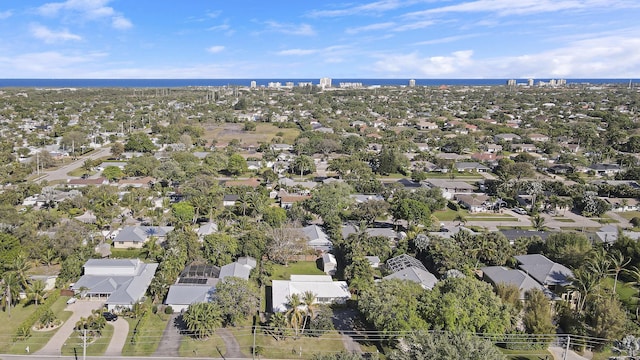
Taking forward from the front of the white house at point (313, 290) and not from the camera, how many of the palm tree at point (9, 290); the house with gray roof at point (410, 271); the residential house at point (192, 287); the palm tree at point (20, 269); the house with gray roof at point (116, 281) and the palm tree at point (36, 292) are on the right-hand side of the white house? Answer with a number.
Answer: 5

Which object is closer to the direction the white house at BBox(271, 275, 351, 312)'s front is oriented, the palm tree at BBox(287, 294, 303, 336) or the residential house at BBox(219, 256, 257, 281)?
the palm tree

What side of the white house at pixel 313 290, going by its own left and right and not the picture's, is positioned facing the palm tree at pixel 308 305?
front

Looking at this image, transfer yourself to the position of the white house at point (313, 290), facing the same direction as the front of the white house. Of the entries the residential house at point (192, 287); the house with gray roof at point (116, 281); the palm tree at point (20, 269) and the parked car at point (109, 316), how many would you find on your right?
4

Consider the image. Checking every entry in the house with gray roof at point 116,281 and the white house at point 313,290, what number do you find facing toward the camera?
2

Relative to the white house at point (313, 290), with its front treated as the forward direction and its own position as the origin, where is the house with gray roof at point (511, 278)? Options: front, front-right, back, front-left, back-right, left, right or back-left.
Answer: left

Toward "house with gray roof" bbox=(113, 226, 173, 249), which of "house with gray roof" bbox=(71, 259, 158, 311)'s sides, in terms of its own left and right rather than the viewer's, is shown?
back

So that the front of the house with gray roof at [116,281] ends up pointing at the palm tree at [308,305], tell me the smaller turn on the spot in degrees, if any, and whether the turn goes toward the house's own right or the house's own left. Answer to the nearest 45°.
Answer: approximately 45° to the house's own left

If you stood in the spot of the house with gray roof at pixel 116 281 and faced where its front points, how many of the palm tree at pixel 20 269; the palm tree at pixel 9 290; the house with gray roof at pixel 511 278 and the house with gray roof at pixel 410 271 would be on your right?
2

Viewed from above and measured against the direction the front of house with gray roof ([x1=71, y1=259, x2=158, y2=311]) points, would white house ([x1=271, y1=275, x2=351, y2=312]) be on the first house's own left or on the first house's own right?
on the first house's own left

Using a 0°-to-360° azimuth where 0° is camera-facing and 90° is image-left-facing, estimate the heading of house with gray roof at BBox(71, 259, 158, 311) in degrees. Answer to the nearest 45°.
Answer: approximately 0°

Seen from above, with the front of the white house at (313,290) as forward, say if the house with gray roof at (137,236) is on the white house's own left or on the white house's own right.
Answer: on the white house's own right

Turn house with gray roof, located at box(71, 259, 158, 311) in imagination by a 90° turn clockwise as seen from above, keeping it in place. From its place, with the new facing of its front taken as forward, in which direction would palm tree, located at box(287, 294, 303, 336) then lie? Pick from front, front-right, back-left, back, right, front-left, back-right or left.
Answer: back-left
